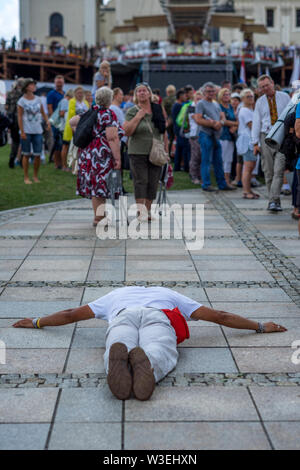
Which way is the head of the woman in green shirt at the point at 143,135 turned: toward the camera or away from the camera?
toward the camera

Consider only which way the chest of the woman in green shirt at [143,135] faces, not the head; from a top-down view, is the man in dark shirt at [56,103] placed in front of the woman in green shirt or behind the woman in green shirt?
behind

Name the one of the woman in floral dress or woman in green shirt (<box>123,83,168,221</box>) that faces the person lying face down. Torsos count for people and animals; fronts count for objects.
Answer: the woman in green shirt

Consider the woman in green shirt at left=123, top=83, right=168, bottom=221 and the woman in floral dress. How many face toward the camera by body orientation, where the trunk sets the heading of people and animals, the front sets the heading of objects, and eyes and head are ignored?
1

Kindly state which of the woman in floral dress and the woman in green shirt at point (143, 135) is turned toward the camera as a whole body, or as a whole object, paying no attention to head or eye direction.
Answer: the woman in green shirt

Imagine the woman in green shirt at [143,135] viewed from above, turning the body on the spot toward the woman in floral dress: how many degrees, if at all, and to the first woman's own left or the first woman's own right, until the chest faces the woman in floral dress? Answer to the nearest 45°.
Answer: approximately 45° to the first woman's own right

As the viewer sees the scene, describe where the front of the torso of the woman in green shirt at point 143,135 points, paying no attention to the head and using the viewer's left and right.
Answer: facing the viewer

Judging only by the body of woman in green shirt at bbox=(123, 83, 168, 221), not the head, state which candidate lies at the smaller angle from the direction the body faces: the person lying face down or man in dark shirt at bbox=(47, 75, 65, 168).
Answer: the person lying face down

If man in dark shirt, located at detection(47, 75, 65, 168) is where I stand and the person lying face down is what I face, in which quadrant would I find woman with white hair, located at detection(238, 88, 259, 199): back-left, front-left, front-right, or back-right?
front-left

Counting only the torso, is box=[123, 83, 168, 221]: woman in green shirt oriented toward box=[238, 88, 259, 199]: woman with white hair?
no

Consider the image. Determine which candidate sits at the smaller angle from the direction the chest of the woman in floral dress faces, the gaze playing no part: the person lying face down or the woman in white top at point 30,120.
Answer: the woman in white top

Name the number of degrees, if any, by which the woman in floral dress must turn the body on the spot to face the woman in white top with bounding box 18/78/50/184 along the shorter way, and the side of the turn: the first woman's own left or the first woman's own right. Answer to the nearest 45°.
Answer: approximately 45° to the first woman's own left

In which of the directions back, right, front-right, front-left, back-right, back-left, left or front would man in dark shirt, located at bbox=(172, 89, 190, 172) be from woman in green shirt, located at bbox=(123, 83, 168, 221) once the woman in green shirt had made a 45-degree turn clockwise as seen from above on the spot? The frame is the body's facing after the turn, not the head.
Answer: back-right
